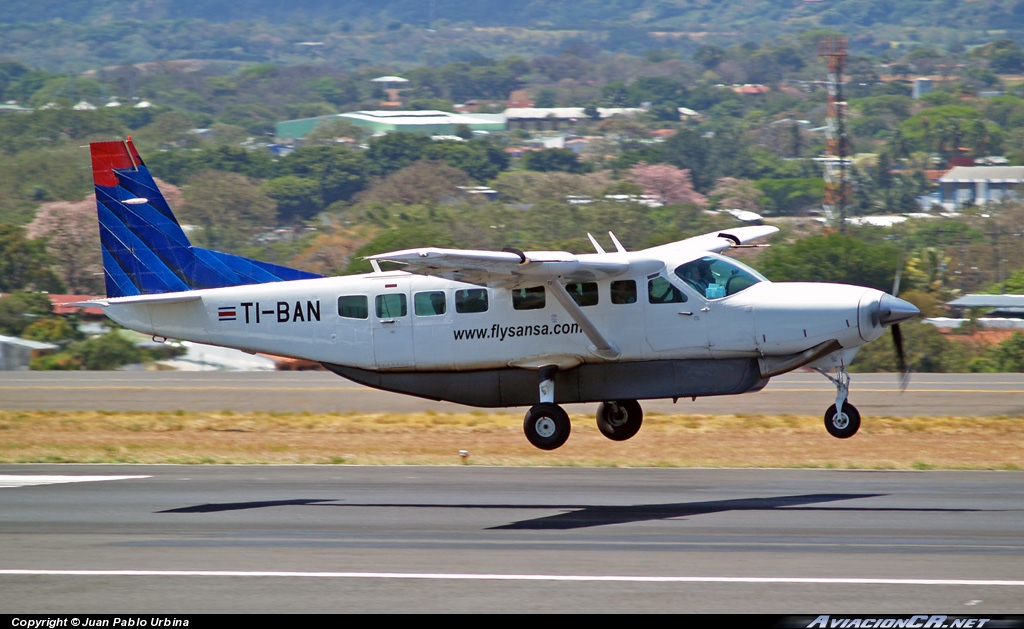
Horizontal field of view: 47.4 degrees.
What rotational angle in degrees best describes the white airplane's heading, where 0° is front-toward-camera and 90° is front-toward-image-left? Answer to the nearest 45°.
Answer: approximately 270°
